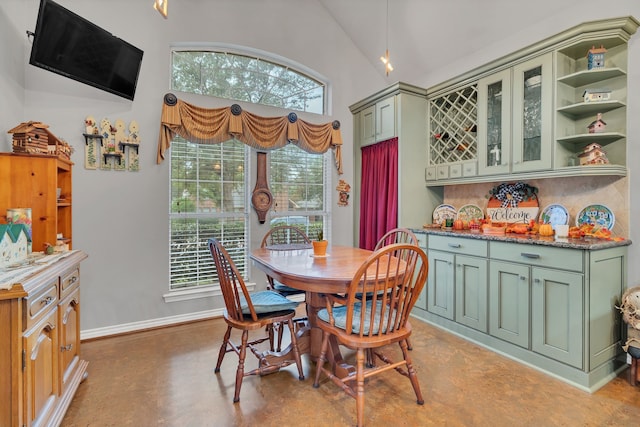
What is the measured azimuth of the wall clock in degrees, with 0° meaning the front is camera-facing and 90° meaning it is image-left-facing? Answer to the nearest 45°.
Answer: approximately 0°

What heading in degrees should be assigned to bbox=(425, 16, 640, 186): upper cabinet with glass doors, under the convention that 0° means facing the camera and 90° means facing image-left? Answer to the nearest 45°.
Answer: approximately 45°

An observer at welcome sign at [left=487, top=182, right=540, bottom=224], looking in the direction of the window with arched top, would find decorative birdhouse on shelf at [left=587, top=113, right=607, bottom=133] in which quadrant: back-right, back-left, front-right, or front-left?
back-left

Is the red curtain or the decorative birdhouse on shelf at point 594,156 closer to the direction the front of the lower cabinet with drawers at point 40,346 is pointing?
the decorative birdhouse on shelf

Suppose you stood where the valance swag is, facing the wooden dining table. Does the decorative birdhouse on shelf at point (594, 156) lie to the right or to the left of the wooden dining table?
left

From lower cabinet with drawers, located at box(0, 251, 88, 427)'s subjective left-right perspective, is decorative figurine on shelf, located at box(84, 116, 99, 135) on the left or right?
on its left

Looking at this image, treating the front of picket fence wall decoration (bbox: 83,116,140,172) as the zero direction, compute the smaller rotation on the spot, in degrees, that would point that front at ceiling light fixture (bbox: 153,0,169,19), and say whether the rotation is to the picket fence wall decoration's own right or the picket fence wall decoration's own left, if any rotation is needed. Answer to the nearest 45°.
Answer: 0° — it already faces it

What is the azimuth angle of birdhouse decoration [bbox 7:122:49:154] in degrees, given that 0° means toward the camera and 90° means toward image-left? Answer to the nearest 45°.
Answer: approximately 315°
